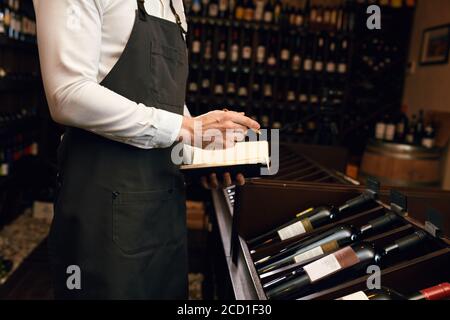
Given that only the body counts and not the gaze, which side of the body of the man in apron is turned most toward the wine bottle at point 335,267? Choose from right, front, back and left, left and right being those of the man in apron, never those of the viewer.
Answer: front

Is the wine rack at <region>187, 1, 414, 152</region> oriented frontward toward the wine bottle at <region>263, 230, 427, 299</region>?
yes

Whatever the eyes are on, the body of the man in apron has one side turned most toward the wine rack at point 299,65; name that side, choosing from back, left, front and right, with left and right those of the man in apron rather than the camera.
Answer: left

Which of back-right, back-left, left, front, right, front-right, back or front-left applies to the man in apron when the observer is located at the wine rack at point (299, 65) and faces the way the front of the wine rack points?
front

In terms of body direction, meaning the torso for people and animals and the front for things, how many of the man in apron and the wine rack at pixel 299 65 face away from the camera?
0

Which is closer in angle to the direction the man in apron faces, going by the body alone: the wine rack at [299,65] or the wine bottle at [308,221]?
the wine bottle

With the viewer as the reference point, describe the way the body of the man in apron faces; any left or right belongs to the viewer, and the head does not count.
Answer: facing the viewer and to the right of the viewer

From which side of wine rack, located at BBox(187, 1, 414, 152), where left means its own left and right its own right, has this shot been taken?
front
